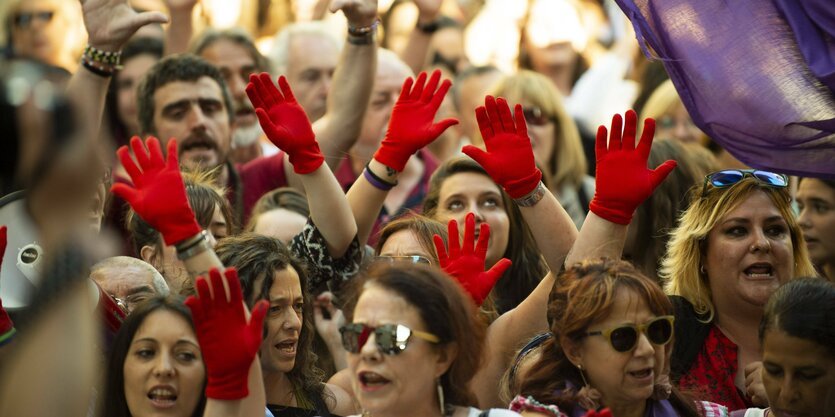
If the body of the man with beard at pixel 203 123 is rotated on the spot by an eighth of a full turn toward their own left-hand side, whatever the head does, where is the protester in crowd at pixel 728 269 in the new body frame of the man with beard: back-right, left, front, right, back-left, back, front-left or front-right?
front

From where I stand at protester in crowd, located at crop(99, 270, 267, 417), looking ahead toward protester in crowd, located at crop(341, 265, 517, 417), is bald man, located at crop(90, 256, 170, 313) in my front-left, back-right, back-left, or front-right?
back-left

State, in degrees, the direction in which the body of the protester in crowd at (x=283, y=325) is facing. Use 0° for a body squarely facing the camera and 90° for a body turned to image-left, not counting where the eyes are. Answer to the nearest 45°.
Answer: approximately 315°

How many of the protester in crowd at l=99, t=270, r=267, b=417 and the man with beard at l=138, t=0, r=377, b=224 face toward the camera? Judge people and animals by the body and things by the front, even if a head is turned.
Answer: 2

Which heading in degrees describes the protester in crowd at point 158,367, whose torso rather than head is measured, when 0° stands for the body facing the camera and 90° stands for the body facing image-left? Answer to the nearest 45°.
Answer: approximately 0°

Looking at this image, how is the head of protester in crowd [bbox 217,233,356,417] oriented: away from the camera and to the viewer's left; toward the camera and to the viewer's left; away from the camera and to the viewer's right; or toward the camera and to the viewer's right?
toward the camera and to the viewer's right
